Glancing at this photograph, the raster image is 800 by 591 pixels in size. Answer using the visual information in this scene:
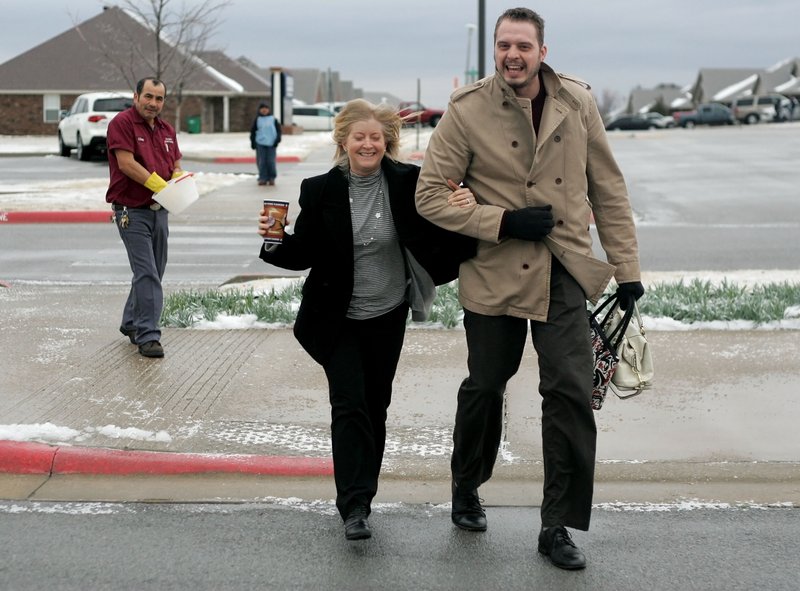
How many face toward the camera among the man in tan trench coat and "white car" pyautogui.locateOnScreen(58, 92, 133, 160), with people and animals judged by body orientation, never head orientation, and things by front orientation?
1

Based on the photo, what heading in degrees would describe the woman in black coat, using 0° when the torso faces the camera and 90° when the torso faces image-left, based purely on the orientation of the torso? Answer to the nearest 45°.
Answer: approximately 0°

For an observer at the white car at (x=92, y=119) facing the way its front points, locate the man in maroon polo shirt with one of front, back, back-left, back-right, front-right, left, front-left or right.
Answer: back-left

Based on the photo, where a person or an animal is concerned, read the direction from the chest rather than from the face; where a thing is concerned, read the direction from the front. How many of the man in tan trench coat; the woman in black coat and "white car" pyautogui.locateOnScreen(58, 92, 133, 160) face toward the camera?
2

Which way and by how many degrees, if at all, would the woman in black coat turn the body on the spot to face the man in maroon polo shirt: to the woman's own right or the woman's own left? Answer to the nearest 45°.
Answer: approximately 135° to the woman's own right

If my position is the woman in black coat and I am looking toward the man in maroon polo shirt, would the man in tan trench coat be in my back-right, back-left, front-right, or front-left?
back-right

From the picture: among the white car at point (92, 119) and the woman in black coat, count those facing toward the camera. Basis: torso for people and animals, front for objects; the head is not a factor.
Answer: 1

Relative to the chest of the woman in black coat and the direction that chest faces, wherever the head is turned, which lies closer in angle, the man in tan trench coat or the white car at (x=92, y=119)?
the man in tan trench coat

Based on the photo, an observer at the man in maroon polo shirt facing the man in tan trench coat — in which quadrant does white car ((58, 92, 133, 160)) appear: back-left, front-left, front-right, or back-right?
back-left

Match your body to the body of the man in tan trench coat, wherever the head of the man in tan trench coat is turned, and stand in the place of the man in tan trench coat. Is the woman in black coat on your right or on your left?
on your right

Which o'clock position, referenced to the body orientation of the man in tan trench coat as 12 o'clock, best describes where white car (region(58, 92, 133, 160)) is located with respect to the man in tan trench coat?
The white car is roughly at 5 o'clock from the man in tan trench coat.

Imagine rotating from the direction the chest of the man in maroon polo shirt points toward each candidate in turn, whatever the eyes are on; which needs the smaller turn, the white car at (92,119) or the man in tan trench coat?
the man in tan trench coat
